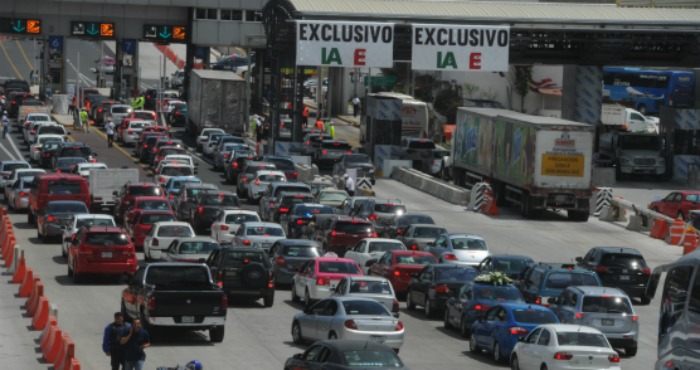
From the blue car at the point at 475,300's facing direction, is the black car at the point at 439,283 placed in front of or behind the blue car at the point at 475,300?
in front

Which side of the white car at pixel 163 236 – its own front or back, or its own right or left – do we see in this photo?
back

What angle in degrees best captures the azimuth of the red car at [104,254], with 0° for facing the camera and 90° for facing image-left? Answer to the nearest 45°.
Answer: approximately 180°

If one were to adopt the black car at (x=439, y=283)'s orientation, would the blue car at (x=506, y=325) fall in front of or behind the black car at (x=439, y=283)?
behind

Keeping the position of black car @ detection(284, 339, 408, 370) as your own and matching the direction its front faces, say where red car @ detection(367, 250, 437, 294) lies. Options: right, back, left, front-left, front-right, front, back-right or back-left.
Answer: front-right

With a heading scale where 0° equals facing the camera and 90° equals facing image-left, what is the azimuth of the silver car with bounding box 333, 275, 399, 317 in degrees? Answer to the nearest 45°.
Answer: approximately 135°

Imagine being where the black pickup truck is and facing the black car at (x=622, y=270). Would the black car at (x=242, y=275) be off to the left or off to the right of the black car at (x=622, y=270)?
left

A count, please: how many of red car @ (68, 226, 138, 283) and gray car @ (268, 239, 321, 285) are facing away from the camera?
2

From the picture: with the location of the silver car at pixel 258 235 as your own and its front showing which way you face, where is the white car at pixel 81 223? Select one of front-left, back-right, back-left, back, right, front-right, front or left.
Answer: front-left

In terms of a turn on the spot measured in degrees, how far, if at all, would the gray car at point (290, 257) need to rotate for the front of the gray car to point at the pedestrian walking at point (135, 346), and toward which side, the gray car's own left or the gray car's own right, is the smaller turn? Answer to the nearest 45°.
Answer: approximately 180°

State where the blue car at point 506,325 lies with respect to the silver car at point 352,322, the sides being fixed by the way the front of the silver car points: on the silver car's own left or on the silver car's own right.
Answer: on the silver car's own right

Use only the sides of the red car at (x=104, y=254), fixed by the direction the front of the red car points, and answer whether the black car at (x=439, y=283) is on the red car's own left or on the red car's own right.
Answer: on the red car's own right
